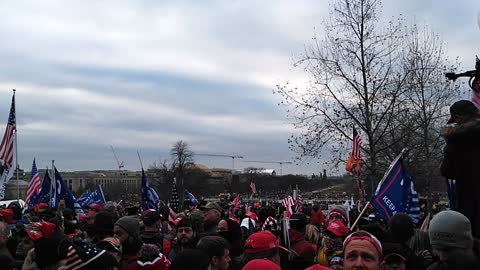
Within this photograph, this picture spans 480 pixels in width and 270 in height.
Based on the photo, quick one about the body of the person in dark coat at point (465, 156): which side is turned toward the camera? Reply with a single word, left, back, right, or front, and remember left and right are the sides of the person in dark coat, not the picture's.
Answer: left

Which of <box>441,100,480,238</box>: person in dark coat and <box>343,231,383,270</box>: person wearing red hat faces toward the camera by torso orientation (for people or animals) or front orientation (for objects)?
the person wearing red hat

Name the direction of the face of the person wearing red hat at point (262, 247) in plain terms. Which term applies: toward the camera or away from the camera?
away from the camera

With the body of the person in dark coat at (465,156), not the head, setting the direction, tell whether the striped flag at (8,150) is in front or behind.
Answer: in front

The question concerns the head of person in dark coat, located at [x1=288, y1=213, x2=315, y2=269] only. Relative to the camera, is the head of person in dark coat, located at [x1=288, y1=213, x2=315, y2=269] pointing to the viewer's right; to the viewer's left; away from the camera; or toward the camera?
away from the camera

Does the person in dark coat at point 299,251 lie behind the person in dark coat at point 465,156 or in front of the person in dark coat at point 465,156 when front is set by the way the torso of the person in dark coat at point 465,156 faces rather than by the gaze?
in front

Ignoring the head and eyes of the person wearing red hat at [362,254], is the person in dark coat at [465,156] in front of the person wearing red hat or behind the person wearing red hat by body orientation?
behind

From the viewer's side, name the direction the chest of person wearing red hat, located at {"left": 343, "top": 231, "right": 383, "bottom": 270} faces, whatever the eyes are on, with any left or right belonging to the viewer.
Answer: facing the viewer

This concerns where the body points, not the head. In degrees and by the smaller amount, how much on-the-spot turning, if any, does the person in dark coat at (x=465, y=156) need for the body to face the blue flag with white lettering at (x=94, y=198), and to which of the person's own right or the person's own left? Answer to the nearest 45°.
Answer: approximately 45° to the person's own right

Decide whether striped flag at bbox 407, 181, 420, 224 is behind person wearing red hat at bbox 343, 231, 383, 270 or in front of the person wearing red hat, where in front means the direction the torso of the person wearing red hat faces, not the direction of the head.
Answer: behind

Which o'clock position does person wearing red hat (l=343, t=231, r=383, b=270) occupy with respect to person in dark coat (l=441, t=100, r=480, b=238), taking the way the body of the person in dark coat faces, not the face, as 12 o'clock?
The person wearing red hat is roughly at 10 o'clock from the person in dark coat.

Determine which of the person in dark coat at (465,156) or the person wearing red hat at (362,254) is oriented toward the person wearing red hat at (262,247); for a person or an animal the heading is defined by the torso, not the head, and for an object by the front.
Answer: the person in dark coat

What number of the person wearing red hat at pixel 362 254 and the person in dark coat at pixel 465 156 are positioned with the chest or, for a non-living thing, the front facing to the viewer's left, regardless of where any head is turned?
1

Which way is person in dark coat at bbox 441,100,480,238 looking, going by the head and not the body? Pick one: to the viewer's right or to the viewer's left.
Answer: to the viewer's left
